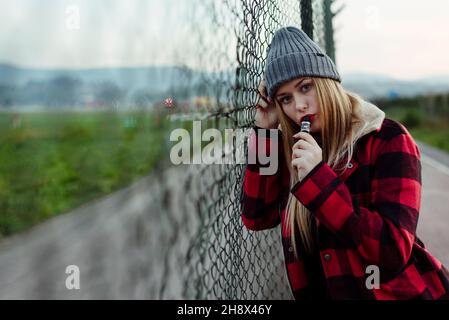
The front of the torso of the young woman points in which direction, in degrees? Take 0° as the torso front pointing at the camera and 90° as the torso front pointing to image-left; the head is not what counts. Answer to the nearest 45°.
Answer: approximately 45°
